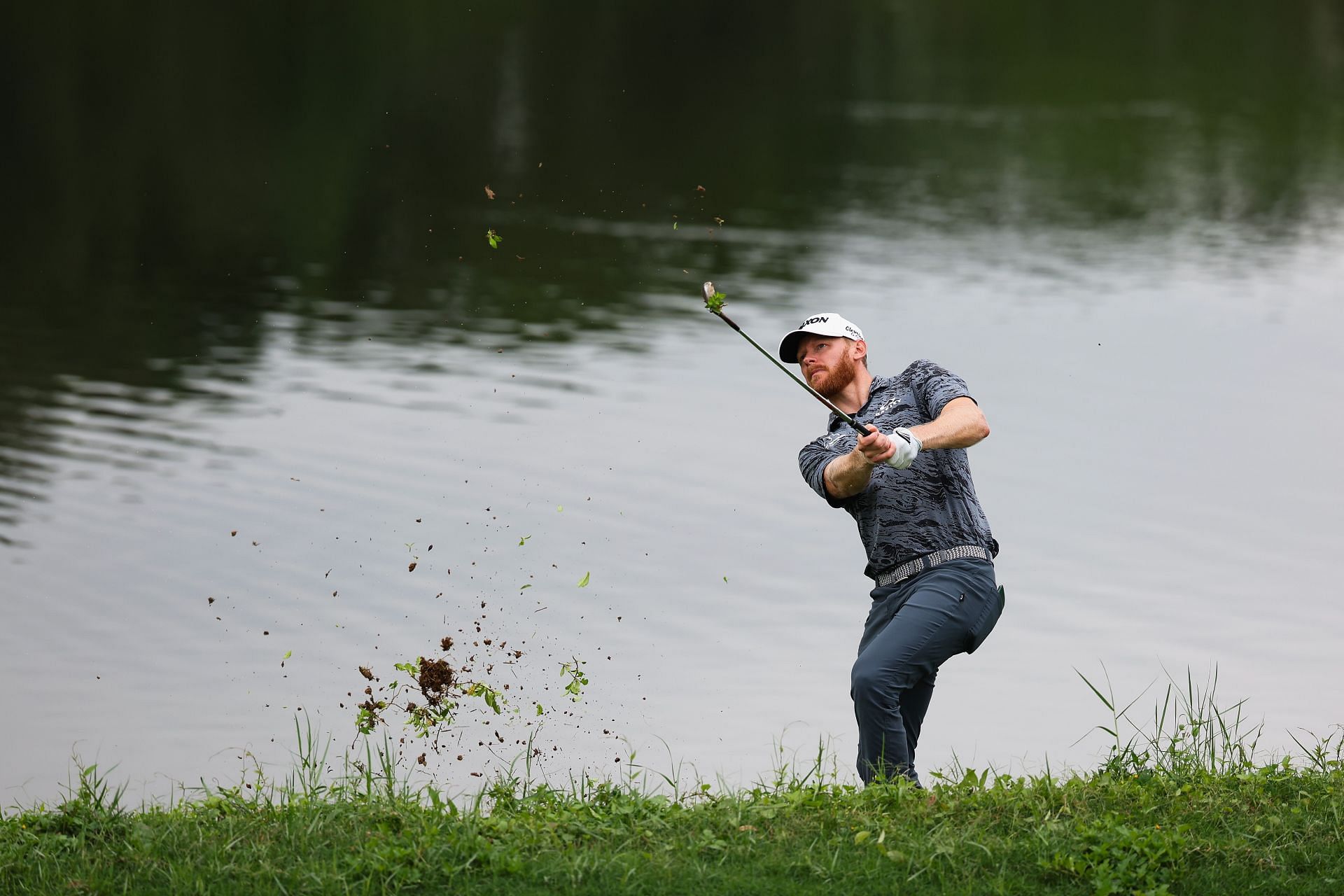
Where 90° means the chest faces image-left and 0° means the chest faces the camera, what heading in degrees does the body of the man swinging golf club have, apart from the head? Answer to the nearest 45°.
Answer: approximately 45°

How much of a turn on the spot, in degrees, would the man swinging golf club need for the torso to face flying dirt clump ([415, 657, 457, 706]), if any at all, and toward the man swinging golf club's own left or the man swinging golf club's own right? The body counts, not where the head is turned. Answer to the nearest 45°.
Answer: approximately 45° to the man swinging golf club's own right
